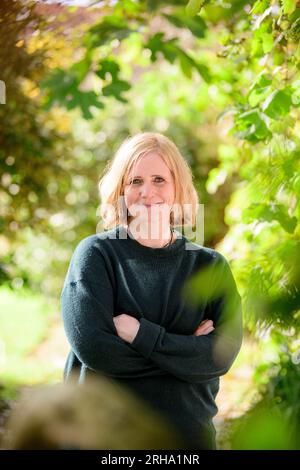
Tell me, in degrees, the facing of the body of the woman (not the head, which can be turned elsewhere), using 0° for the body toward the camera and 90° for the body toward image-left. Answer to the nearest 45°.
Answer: approximately 0°
